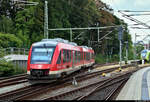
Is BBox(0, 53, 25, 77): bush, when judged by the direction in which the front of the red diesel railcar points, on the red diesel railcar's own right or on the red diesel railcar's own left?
on the red diesel railcar's own right

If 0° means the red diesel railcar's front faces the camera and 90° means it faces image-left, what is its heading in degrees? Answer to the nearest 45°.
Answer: approximately 45°
